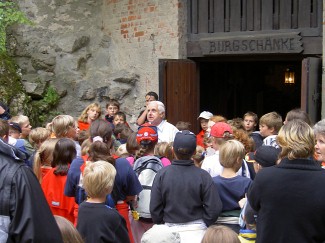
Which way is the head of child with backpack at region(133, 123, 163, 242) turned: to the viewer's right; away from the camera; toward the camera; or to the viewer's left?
away from the camera

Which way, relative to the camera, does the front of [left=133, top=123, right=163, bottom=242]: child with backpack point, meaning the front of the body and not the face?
away from the camera

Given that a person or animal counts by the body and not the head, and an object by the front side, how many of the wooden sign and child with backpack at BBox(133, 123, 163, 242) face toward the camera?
1

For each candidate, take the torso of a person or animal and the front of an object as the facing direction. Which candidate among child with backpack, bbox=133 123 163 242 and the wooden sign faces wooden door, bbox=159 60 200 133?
the child with backpack

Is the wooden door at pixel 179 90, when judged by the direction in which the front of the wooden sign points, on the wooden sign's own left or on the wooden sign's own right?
on the wooden sign's own right

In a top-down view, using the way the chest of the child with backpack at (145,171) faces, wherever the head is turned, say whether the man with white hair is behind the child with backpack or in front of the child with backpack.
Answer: in front

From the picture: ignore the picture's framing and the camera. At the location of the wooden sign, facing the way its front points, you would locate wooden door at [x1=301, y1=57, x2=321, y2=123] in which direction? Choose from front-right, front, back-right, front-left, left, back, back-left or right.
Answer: front-left

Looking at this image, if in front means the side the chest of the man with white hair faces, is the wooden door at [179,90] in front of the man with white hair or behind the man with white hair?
behind

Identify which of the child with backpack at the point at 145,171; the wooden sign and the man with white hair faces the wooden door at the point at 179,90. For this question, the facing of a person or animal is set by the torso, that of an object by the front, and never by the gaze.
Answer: the child with backpack

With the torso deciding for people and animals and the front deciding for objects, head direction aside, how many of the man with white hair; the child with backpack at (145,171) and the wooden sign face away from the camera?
1

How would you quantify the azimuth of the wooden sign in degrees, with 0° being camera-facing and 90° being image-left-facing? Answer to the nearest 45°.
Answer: approximately 0°

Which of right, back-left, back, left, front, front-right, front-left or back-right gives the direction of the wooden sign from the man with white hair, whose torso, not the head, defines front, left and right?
back
